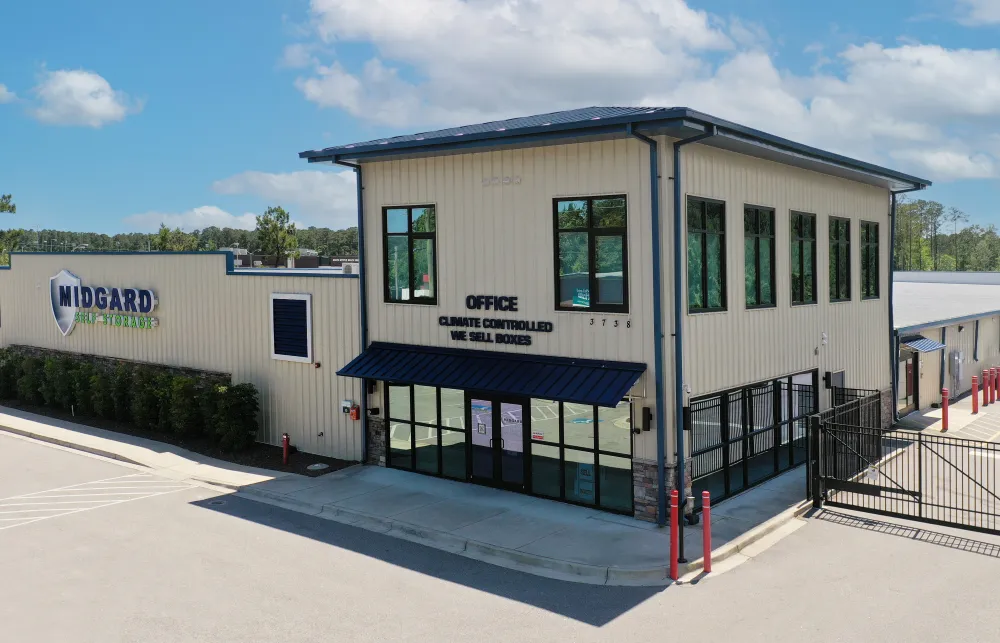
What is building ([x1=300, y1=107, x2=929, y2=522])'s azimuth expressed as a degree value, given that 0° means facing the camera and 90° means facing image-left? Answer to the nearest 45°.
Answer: approximately 45°

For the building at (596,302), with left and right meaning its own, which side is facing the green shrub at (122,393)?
right

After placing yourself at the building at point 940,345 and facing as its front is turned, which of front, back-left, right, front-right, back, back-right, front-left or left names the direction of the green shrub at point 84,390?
right

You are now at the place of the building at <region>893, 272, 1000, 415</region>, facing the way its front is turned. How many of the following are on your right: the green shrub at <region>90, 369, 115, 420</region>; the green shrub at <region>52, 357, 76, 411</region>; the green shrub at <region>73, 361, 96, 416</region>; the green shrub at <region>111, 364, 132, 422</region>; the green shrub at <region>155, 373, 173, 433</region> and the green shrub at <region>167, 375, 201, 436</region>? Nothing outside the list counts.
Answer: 6

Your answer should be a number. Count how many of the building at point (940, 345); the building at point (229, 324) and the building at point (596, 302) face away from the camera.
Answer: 0

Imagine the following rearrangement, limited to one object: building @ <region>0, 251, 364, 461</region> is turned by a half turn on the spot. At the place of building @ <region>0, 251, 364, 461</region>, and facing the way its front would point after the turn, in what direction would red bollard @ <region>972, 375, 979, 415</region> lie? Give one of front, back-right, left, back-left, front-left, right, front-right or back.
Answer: front-right

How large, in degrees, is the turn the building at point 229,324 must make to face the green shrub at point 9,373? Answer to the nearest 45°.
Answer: approximately 90° to its right

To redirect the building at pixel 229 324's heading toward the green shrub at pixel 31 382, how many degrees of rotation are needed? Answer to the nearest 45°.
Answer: approximately 90° to its right

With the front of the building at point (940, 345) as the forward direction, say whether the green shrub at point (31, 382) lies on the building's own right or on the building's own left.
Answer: on the building's own right

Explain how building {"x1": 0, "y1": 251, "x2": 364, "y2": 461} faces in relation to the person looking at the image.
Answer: facing the viewer and to the left of the viewer
